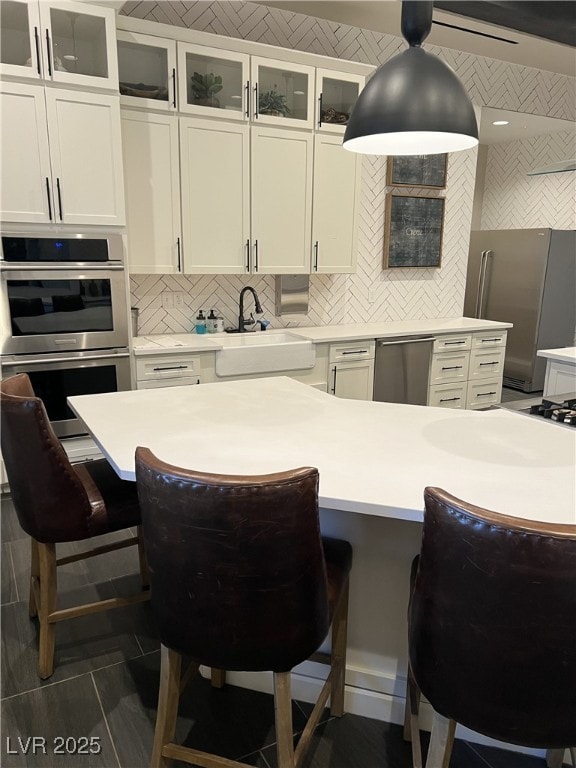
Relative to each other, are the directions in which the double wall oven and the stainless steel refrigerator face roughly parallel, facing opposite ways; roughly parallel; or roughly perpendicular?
roughly perpendicular

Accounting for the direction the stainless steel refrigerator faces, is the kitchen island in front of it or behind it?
in front

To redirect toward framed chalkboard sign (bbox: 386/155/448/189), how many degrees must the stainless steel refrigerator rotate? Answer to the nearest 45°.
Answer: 0° — it already faces it

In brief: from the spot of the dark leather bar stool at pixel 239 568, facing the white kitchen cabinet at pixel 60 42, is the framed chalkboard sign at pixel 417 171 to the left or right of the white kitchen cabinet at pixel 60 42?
right

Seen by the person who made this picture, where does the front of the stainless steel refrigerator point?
facing the viewer and to the left of the viewer

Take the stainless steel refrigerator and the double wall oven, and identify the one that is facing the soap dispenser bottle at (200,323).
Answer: the stainless steel refrigerator

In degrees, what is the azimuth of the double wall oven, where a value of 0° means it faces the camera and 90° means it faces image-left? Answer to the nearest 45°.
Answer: approximately 0°

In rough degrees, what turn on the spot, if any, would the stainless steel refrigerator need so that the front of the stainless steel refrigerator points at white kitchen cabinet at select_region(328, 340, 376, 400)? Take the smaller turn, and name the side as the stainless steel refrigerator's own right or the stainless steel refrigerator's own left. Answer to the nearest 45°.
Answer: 0° — it already faces it

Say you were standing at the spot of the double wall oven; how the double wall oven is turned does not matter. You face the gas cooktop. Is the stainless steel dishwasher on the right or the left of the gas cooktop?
left
